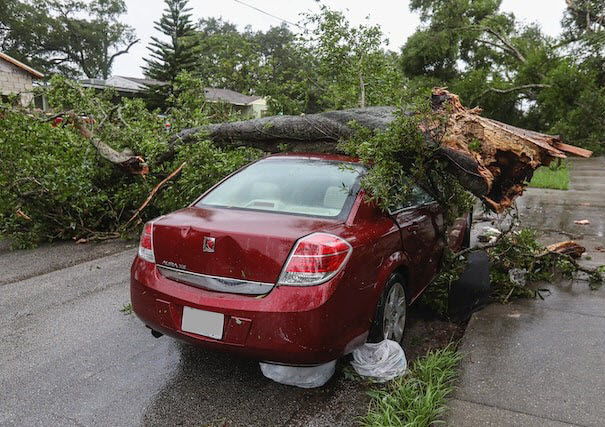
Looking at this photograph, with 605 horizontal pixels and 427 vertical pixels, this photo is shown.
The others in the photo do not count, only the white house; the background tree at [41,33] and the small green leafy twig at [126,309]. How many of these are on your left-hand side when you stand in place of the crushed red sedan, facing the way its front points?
3

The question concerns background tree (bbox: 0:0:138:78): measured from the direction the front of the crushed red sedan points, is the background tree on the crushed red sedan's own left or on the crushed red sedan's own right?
on the crushed red sedan's own left

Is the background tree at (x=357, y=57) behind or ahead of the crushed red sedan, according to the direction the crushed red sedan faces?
ahead

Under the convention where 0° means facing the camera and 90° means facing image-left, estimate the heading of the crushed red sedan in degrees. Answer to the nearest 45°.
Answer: approximately 225°

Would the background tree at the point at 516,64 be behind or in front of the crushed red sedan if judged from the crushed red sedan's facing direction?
in front

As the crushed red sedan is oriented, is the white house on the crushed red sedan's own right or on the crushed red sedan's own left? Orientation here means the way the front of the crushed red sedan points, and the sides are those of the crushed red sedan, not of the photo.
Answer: on the crushed red sedan's own left
